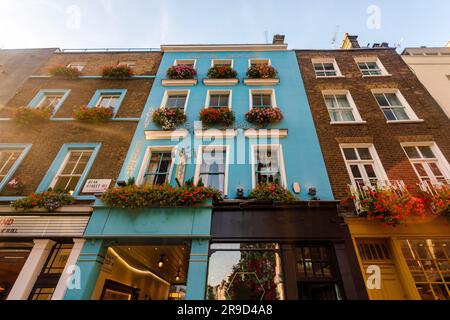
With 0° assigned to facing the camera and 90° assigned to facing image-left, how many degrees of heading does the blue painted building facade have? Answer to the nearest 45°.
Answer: approximately 0°

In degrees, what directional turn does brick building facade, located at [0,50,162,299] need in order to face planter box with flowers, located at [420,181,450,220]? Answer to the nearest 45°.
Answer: approximately 45° to its left

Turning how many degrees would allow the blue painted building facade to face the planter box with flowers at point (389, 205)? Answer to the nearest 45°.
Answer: approximately 90° to its left

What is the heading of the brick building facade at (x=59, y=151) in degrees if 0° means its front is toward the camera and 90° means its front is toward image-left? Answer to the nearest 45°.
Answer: approximately 0°

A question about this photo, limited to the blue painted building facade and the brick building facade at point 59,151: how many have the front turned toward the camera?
2

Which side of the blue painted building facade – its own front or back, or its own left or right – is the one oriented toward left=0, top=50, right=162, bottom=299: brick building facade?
right
